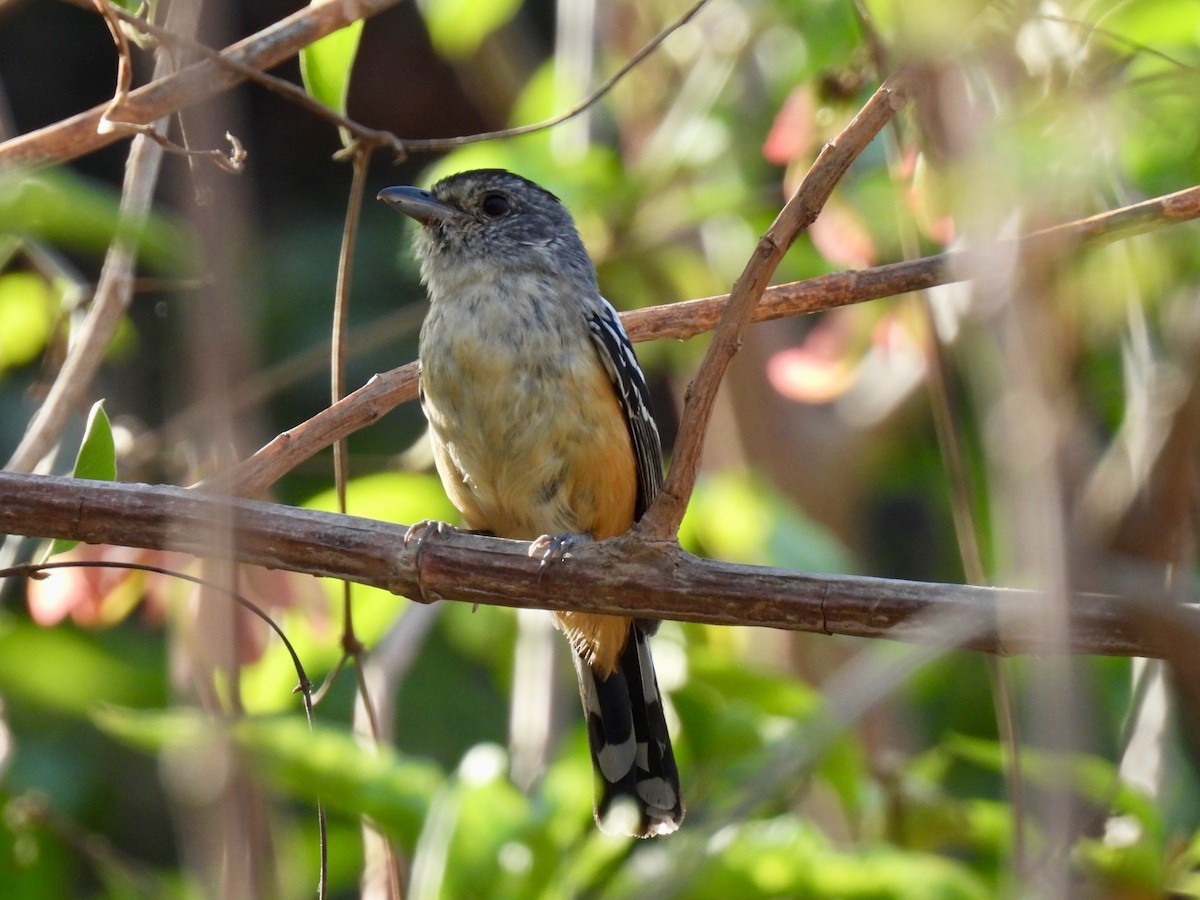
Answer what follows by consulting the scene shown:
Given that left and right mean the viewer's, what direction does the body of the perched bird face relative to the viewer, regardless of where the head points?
facing the viewer and to the left of the viewer

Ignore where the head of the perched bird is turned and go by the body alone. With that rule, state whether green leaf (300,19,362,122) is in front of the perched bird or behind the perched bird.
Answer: in front

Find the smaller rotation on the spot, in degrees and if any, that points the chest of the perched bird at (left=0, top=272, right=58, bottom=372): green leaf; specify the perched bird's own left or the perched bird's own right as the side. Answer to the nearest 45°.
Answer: approximately 45° to the perched bird's own right
